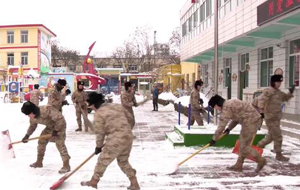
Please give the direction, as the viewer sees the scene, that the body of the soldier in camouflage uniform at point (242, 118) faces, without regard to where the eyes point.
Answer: to the viewer's left

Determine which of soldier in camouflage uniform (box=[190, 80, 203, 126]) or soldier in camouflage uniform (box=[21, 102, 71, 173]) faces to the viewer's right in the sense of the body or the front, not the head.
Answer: soldier in camouflage uniform (box=[190, 80, 203, 126])

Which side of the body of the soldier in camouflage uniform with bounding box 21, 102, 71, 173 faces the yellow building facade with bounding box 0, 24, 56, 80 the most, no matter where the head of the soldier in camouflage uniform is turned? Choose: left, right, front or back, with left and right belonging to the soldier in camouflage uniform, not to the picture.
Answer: right

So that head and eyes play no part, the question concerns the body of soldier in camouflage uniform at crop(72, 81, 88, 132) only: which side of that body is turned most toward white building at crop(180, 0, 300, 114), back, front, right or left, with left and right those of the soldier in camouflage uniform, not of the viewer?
left

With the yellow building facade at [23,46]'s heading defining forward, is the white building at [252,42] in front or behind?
in front

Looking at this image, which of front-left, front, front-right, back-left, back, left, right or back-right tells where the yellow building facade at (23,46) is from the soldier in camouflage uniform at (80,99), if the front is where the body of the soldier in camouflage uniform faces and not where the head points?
back

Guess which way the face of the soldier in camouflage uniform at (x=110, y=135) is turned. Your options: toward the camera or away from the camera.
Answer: away from the camera
